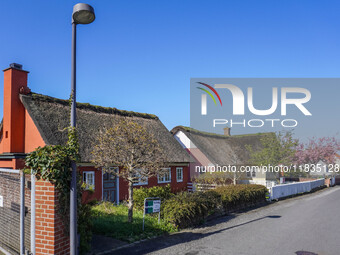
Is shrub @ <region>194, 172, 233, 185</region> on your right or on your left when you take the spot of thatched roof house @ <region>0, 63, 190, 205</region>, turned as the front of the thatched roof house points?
on your left

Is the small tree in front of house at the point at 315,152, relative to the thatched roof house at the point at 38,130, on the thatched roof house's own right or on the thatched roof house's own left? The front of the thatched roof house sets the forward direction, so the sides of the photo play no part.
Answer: on the thatched roof house's own left

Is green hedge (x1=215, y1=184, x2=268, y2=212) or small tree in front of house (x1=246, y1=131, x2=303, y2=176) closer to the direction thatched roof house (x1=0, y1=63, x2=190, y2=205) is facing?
the green hedge

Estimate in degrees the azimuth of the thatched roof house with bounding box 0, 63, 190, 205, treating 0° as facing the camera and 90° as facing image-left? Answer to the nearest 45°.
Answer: approximately 315°

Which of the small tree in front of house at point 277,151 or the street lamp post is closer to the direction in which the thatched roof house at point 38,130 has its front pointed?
the street lamp post

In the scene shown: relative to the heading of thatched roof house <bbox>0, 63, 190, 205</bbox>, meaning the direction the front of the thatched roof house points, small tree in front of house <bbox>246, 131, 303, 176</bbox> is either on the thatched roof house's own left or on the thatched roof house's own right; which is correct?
on the thatched roof house's own left

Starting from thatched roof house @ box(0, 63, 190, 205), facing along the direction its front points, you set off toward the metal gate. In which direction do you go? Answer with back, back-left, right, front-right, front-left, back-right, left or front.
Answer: front-right

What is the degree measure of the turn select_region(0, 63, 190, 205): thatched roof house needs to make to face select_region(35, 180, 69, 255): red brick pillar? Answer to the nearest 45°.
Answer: approximately 45° to its right

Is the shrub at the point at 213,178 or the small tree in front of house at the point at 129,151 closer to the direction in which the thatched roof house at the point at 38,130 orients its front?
the small tree in front of house

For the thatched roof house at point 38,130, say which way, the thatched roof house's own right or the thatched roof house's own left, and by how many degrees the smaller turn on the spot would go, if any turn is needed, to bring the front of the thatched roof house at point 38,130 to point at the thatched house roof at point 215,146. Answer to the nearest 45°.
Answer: approximately 90° to the thatched roof house's own left
